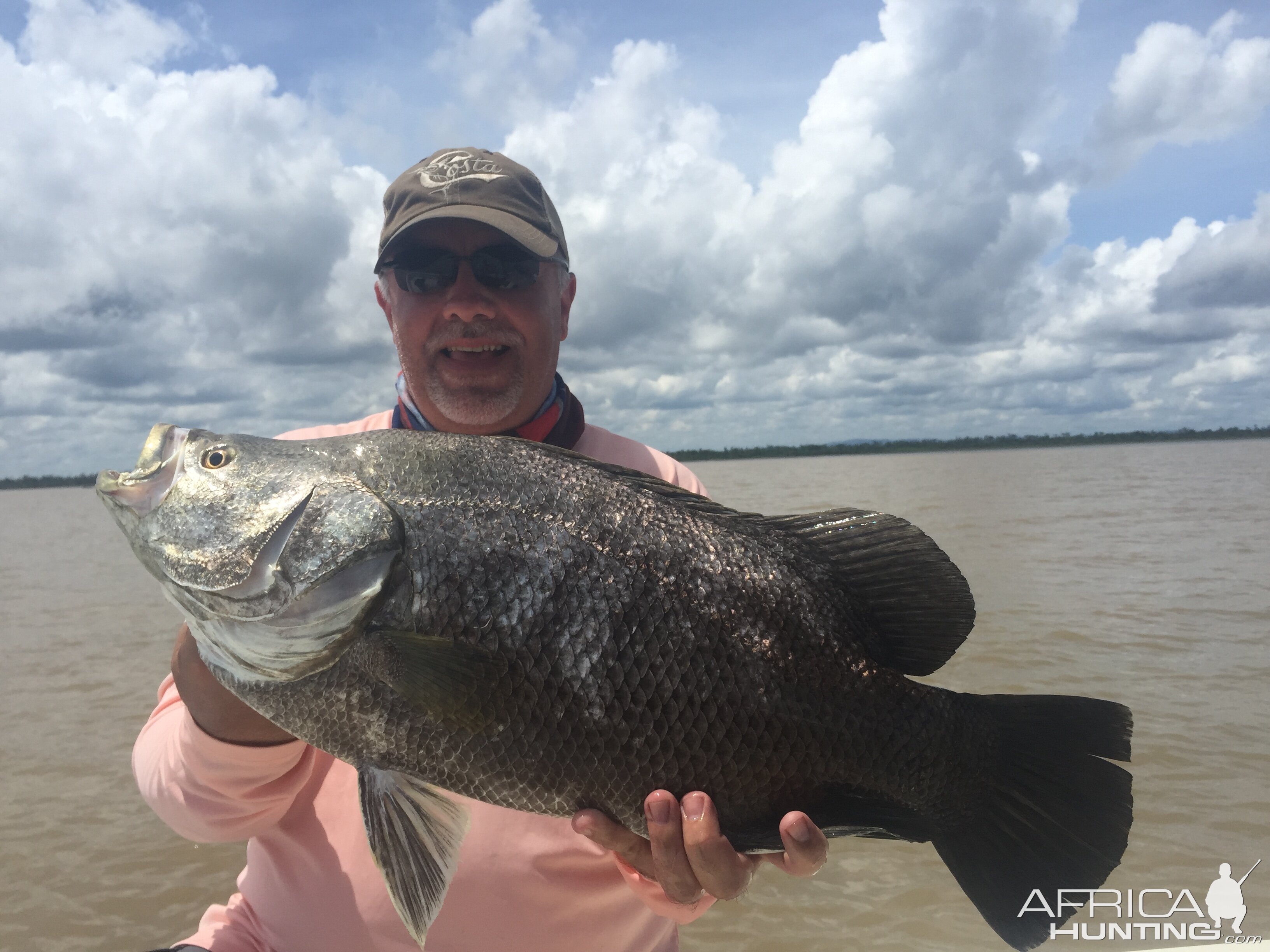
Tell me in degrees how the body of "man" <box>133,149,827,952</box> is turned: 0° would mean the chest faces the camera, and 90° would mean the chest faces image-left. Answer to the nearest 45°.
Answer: approximately 0°

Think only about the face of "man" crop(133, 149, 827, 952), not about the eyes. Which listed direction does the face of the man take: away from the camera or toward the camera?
toward the camera

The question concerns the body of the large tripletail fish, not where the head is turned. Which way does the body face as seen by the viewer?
to the viewer's left
